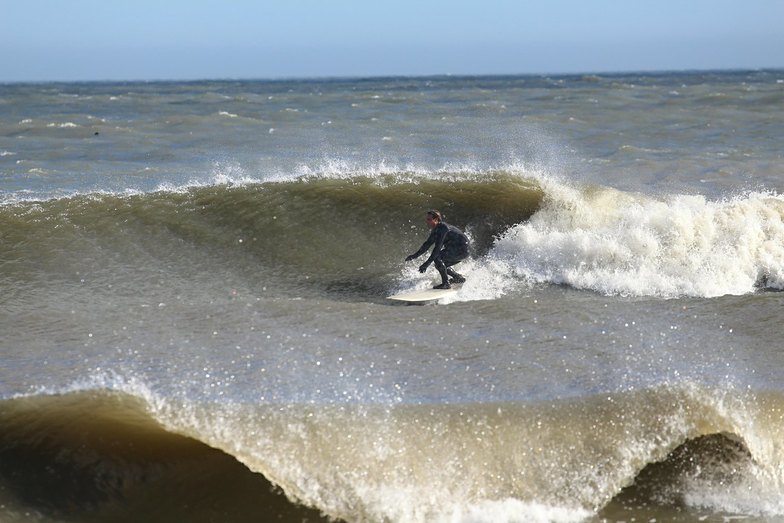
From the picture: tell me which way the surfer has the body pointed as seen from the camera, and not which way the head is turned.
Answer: to the viewer's left
